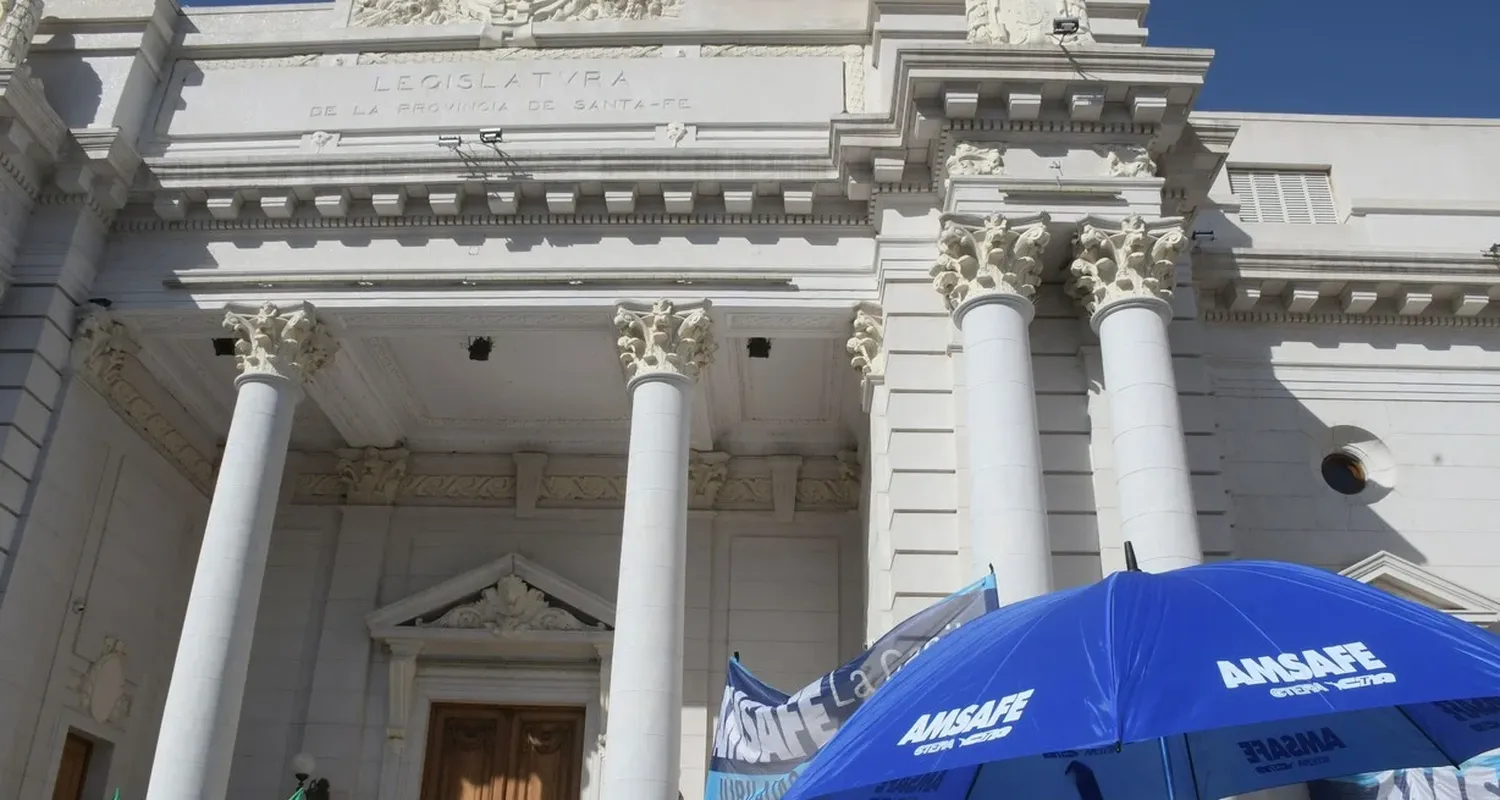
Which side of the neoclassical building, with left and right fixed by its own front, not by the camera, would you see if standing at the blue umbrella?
front

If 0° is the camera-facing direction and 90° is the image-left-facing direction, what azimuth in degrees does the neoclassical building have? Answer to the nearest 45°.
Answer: approximately 0°

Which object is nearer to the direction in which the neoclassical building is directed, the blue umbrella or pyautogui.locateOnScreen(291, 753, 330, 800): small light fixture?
the blue umbrella

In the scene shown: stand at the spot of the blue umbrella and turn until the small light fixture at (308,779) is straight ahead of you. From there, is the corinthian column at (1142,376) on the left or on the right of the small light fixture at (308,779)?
right
